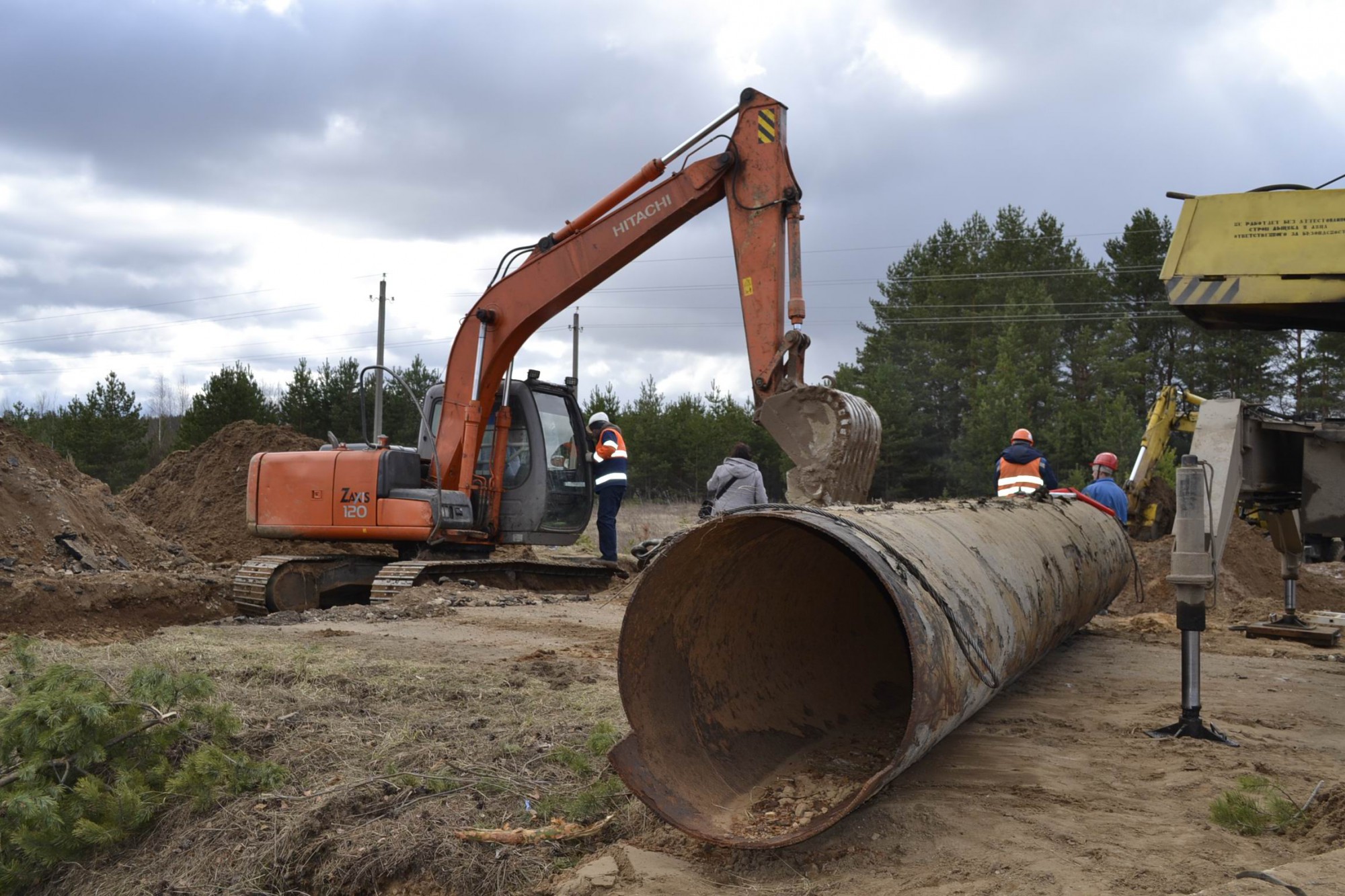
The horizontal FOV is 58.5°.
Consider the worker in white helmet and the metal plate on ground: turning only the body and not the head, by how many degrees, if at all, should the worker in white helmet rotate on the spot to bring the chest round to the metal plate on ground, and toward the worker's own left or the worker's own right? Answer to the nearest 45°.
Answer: approximately 135° to the worker's own left

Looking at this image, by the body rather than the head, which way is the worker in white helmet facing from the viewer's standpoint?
to the viewer's left

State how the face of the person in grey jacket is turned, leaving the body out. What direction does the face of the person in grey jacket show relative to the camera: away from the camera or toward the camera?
away from the camera

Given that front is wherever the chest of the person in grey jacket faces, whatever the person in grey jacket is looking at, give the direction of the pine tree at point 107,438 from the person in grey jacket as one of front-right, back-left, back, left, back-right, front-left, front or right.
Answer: front-left

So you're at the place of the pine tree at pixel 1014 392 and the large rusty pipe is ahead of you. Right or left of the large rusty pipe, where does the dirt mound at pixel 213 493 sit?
right

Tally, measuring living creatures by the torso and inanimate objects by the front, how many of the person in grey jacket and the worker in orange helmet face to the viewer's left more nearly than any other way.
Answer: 0

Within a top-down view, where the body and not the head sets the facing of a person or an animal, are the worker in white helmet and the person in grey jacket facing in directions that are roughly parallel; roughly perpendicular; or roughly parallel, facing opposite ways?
roughly perpendicular

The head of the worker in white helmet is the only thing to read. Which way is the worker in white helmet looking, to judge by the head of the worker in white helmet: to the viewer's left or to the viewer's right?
to the viewer's left

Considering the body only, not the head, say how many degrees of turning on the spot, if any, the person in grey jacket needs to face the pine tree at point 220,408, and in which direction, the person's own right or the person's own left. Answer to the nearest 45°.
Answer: approximately 45° to the person's own left

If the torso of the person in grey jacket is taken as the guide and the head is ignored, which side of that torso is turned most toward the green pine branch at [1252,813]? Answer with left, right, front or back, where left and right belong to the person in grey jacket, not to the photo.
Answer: back

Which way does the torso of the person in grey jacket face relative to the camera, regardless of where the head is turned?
away from the camera

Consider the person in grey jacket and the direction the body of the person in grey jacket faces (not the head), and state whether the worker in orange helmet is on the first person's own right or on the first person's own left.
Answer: on the first person's own right

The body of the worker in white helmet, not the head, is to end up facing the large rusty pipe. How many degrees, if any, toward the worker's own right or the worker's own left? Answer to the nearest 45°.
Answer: approximately 90° to the worker's own left

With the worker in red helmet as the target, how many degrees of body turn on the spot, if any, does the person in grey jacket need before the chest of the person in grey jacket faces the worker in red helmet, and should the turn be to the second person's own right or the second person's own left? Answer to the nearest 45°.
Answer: approximately 90° to the second person's own right
